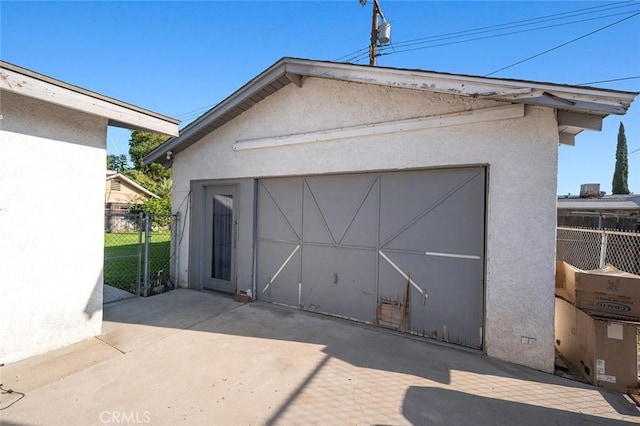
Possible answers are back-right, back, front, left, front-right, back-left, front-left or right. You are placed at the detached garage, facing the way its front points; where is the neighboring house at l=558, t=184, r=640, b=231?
back

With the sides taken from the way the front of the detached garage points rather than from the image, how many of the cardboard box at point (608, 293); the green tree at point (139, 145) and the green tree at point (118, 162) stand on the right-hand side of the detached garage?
2

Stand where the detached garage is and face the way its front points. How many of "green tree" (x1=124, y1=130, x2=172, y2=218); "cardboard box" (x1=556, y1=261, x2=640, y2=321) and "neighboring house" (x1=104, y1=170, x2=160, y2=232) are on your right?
2

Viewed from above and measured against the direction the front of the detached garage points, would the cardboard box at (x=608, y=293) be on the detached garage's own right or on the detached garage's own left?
on the detached garage's own left

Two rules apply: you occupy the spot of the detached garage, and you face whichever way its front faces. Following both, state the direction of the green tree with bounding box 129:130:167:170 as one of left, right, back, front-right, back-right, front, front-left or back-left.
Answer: right

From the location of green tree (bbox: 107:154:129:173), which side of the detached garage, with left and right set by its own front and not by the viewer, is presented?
right

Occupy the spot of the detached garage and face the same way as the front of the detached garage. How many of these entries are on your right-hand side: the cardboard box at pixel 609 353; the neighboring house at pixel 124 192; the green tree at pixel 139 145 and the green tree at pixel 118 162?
3

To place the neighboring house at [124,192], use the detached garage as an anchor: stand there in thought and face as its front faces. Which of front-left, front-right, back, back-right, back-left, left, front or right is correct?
right

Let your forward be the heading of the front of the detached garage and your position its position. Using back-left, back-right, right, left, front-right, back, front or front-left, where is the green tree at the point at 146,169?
right

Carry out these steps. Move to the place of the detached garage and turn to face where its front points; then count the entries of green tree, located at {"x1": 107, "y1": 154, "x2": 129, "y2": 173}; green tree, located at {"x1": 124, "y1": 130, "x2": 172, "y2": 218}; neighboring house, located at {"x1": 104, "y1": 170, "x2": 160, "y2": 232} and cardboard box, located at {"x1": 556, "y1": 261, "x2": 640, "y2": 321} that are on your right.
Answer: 3

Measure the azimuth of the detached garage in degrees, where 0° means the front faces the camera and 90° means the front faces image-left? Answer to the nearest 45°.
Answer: approximately 45°
